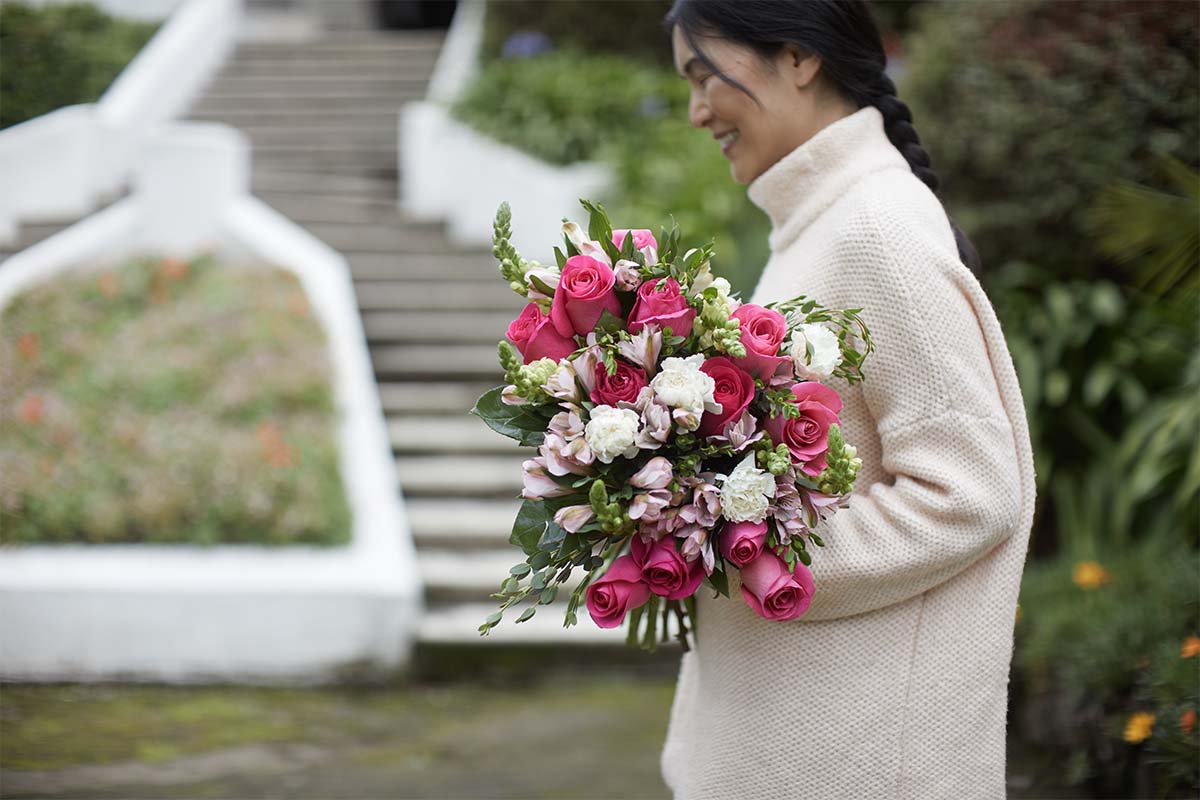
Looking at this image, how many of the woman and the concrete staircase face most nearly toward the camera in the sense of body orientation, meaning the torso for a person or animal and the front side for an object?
1

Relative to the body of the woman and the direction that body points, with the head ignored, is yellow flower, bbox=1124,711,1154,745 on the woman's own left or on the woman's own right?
on the woman's own right

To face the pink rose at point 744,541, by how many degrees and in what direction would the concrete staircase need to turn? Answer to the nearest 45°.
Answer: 0° — it already faces it

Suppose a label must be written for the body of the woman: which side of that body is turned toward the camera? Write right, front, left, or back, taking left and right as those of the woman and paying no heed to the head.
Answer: left

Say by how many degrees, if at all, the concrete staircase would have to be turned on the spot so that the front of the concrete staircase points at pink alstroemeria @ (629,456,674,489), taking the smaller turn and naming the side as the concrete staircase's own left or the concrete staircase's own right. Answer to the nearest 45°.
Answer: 0° — it already faces it
